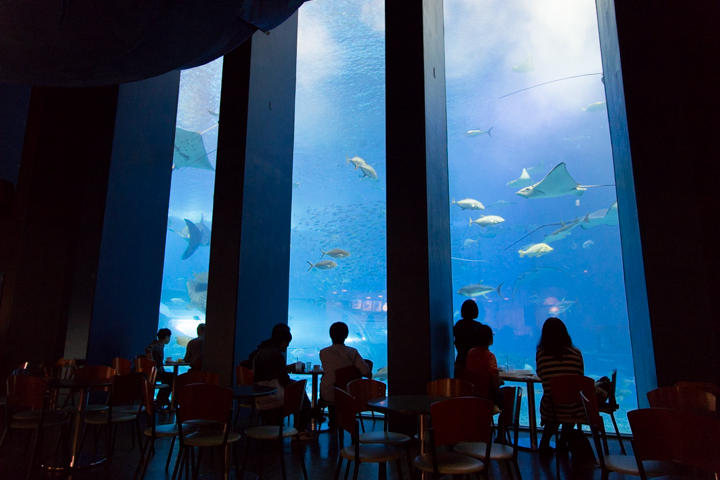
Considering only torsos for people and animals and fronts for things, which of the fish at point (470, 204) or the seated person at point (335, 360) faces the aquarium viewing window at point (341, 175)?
the seated person

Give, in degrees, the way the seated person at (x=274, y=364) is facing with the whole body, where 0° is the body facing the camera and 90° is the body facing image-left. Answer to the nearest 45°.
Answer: approximately 270°

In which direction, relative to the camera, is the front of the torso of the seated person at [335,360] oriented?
away from the camera

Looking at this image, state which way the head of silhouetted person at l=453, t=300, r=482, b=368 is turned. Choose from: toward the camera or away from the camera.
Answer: away from the camera

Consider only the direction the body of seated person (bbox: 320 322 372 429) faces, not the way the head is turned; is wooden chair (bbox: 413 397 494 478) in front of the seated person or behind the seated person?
behind

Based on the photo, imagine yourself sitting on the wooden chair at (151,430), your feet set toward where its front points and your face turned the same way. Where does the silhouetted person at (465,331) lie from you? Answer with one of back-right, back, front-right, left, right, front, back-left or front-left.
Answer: front

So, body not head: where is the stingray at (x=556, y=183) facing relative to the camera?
to the viewer's left

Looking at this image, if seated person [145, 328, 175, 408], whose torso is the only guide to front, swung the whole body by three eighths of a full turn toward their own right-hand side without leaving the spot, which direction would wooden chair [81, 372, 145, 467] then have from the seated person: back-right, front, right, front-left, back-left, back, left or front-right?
front-left

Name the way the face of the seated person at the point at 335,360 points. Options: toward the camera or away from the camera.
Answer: away from the camera

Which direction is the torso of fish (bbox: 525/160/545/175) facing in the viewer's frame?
to the viewer's left

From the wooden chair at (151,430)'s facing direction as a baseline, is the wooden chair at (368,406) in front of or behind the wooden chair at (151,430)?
in front

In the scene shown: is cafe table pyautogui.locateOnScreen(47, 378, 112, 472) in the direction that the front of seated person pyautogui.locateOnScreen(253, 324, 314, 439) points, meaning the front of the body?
no

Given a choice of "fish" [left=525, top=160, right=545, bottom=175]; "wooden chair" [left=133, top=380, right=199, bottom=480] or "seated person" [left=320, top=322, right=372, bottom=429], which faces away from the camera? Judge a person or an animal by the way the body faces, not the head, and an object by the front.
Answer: the seated person
